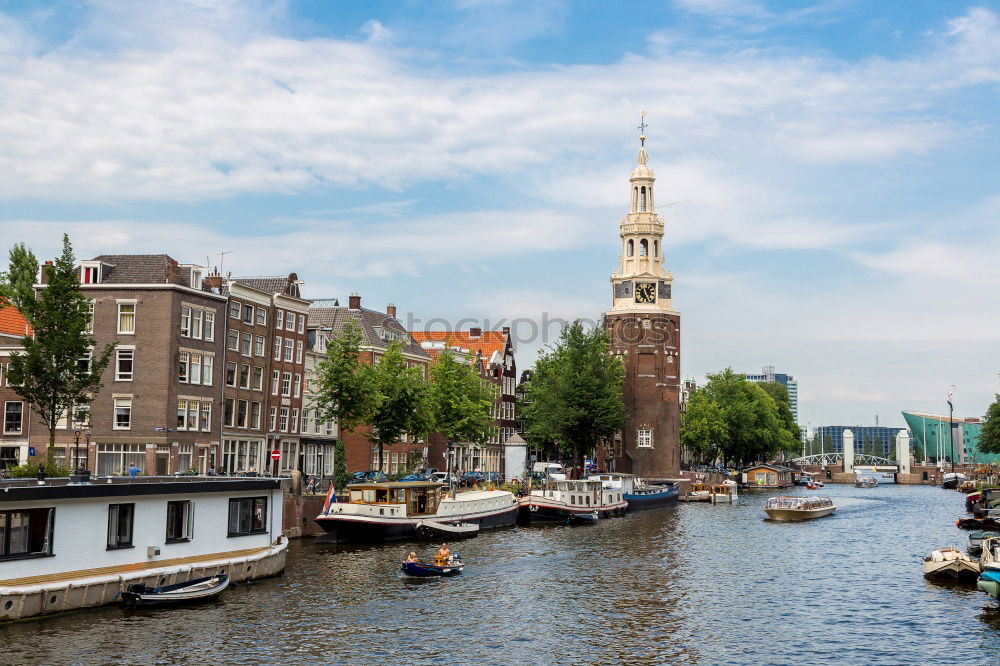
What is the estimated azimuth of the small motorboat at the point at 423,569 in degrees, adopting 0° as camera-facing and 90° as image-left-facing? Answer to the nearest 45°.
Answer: approximately 90°

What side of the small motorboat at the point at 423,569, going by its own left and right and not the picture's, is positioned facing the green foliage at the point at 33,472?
front

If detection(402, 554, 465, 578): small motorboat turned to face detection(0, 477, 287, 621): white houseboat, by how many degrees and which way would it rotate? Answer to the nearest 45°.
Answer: approximately 45° to its left
